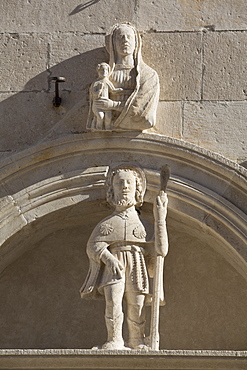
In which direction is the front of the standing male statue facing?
toward the camera
